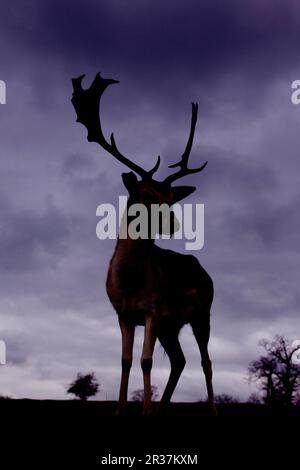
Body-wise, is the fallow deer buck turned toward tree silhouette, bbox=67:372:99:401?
no

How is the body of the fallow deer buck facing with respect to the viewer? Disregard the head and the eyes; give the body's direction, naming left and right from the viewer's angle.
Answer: facing the viewer and to the left of the viewer
